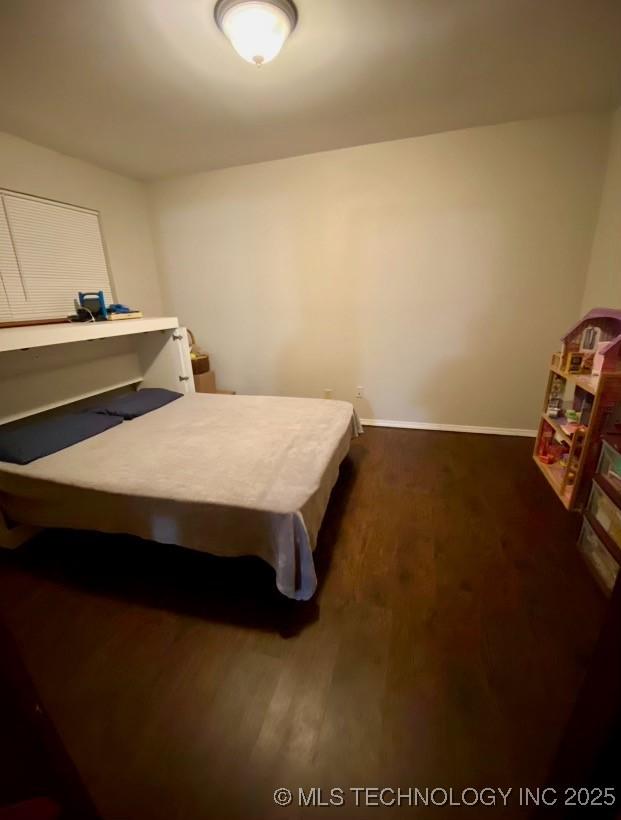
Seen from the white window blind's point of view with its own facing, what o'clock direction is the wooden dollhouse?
The wooden dollhouse is roughly at 12 o'clock from the white window blind.

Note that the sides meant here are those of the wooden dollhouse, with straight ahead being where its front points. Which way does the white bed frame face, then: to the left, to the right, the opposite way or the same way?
the opposite way

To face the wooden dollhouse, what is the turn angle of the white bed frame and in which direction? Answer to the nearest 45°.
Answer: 0° — it already faces it

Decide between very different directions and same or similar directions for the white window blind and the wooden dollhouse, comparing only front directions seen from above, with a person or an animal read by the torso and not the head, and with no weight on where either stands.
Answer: very different directions

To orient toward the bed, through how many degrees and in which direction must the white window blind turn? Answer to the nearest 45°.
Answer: approximately 45° to its right

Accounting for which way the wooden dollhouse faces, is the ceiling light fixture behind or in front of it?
in front

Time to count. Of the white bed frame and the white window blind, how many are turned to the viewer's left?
0

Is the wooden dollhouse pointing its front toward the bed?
yes

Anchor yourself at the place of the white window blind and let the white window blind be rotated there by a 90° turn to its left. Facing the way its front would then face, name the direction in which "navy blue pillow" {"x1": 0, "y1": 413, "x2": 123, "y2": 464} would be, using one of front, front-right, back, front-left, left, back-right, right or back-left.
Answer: back-right

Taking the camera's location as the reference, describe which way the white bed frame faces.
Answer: facing the viewer and to the right of the viewer

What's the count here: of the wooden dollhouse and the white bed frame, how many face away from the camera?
0
